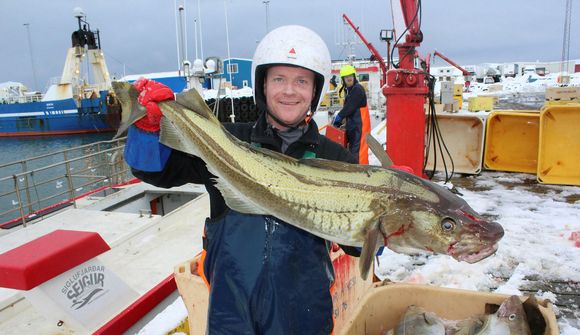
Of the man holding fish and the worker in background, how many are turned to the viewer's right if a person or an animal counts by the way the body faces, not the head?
0

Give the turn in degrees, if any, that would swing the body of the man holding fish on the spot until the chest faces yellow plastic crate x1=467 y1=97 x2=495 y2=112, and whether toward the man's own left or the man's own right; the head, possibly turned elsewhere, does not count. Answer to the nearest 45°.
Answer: approximately 135° to the man's own left

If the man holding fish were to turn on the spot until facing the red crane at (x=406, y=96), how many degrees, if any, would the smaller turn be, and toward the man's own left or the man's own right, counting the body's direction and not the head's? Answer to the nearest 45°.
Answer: approximately 180°

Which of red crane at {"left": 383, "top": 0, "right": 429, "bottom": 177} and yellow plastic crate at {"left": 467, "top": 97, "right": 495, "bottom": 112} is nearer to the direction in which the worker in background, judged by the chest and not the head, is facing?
the red crane

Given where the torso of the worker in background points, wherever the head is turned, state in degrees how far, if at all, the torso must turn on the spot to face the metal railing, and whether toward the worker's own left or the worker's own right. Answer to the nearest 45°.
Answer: approximately 45° to the worker's own right

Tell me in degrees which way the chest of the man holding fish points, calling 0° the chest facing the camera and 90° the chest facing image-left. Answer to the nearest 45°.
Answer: approximately 0°

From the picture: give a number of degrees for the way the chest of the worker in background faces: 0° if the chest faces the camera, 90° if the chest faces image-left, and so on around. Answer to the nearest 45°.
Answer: approximately 45°

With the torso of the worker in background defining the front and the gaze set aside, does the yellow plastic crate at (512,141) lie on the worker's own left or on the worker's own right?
on the worker's own left

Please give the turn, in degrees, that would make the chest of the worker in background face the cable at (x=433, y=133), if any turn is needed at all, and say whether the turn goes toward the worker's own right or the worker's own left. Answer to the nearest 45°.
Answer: approximately 90° to the worker's own left

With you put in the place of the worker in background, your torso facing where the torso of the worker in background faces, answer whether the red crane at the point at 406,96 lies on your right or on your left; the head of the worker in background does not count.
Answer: on your left

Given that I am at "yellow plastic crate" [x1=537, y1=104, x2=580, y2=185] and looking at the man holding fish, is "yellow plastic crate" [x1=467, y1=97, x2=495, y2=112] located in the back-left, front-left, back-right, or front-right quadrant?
back-right

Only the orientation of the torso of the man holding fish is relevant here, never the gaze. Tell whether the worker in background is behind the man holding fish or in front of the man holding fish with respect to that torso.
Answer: behind

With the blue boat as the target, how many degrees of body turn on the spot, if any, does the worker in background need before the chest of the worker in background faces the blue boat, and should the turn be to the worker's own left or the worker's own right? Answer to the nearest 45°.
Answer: approximately 90° to the worker's own right

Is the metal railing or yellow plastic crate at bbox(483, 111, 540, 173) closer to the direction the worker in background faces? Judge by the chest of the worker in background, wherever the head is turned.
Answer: the metal railing
